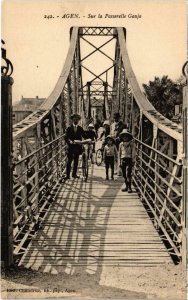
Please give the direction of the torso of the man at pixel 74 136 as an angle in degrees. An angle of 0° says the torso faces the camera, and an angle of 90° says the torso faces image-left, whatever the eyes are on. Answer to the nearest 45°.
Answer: approximately 0°
